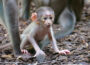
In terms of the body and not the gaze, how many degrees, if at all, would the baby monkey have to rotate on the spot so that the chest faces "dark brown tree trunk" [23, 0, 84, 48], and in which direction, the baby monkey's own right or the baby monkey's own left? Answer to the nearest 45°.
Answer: approximately 135° to the baby monkey's own left

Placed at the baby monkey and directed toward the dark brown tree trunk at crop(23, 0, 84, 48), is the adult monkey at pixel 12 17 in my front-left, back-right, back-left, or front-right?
back-left

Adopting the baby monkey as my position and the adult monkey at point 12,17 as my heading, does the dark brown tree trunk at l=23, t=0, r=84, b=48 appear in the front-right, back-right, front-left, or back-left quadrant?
back-right

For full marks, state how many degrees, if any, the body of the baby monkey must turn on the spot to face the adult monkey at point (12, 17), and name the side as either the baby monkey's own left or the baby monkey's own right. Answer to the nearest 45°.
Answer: approximately 135° to the baby monkey's own right

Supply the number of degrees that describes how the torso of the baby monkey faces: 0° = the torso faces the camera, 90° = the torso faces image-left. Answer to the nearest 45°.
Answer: approximately 315°
